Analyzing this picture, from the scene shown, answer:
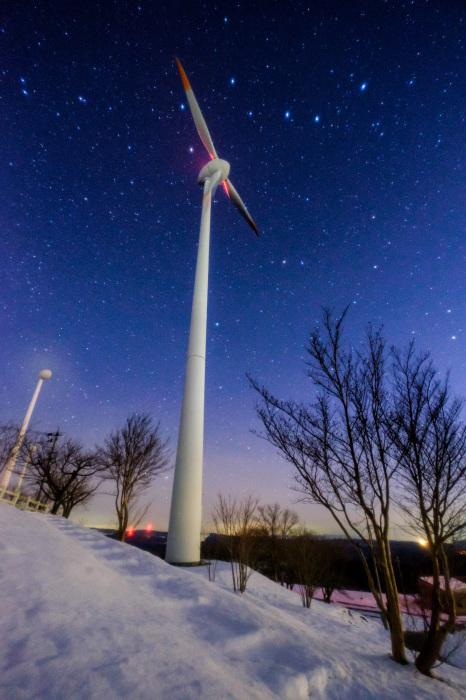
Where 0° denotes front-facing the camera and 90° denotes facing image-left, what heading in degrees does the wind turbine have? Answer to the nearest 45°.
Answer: approximately 315°

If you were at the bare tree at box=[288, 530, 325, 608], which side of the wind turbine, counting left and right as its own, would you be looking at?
left
